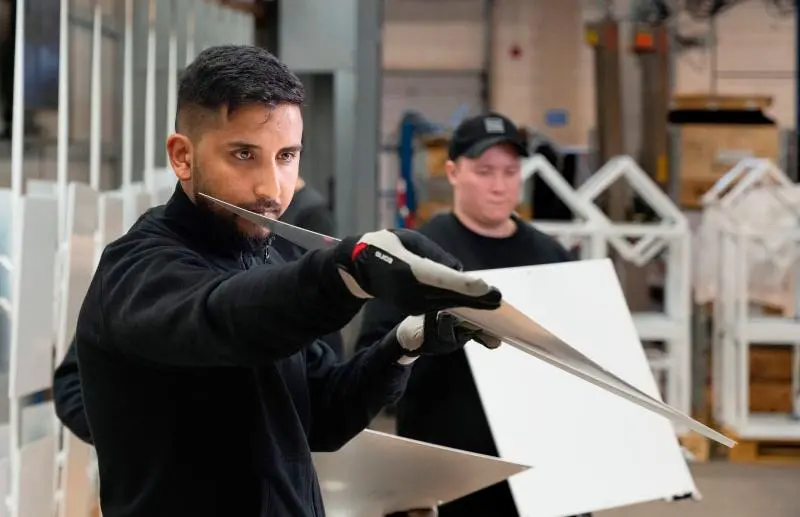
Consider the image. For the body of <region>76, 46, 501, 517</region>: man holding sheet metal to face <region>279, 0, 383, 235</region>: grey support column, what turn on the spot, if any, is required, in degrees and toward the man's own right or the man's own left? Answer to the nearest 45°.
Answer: approximately 135° to the man's own left

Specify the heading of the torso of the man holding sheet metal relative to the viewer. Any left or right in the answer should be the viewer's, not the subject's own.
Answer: facing the viewer and to the right of the viewer

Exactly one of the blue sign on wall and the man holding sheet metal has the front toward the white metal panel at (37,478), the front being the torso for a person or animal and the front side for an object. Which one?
the blue sign on wall

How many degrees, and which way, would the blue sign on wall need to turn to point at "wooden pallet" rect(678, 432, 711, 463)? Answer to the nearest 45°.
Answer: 0° — it already faces it

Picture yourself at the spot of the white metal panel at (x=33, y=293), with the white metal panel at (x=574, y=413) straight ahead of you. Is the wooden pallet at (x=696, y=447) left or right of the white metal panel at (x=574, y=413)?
left

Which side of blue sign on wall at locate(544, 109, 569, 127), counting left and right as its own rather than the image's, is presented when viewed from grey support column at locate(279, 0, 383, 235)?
front

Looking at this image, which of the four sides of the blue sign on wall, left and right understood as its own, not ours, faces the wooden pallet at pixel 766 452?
front

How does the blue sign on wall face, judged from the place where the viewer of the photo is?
facing the viewer

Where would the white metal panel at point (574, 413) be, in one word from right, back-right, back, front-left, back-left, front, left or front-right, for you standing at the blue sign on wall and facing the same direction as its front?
front

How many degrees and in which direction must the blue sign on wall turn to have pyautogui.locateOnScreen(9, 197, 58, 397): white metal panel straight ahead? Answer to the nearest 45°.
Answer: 0° — it already faces it

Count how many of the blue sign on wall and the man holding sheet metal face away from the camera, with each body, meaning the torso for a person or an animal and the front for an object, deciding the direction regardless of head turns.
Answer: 0

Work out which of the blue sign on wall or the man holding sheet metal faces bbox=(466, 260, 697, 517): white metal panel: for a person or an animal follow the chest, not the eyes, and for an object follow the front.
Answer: the blue sign on wall
